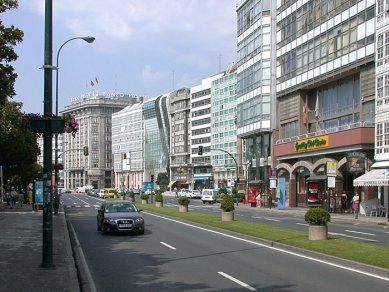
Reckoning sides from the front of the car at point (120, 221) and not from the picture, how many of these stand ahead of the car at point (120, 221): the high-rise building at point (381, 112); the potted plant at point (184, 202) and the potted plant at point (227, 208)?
0

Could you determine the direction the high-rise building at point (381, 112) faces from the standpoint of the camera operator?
facing the viewer and to the left of the viewer

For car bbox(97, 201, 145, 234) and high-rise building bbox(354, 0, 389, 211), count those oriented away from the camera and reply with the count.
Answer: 0

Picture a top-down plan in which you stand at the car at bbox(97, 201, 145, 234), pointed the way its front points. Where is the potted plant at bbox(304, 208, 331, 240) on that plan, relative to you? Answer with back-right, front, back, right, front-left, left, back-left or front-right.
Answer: front-left

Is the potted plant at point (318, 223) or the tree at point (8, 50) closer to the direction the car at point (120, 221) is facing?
the tree

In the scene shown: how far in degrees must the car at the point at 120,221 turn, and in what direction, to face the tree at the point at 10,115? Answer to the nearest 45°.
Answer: approximately 135° to its right

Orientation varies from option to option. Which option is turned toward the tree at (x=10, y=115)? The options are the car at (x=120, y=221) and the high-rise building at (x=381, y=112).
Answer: the high-rise building

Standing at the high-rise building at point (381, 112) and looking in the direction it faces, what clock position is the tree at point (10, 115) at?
The tree is roughly at 12 o'clock from the high-rise building.

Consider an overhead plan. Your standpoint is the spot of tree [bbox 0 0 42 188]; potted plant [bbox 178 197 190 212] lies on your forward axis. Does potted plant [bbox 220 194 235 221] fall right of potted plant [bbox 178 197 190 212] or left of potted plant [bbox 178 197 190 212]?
right

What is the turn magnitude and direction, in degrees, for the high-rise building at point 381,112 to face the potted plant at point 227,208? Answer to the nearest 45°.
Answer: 0° — it already faces it

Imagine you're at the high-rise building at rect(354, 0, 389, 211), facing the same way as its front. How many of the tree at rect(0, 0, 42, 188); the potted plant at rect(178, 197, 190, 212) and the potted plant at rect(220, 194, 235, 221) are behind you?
0

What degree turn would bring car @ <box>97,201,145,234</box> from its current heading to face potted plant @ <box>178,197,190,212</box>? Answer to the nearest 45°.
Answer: approximately 180°

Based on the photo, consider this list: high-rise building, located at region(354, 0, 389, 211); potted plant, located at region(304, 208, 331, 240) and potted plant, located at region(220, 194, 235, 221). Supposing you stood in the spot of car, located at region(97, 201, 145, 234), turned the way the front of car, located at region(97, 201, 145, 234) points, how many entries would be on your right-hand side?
0

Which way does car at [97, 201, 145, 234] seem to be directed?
toward the camera

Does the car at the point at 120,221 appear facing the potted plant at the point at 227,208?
no
